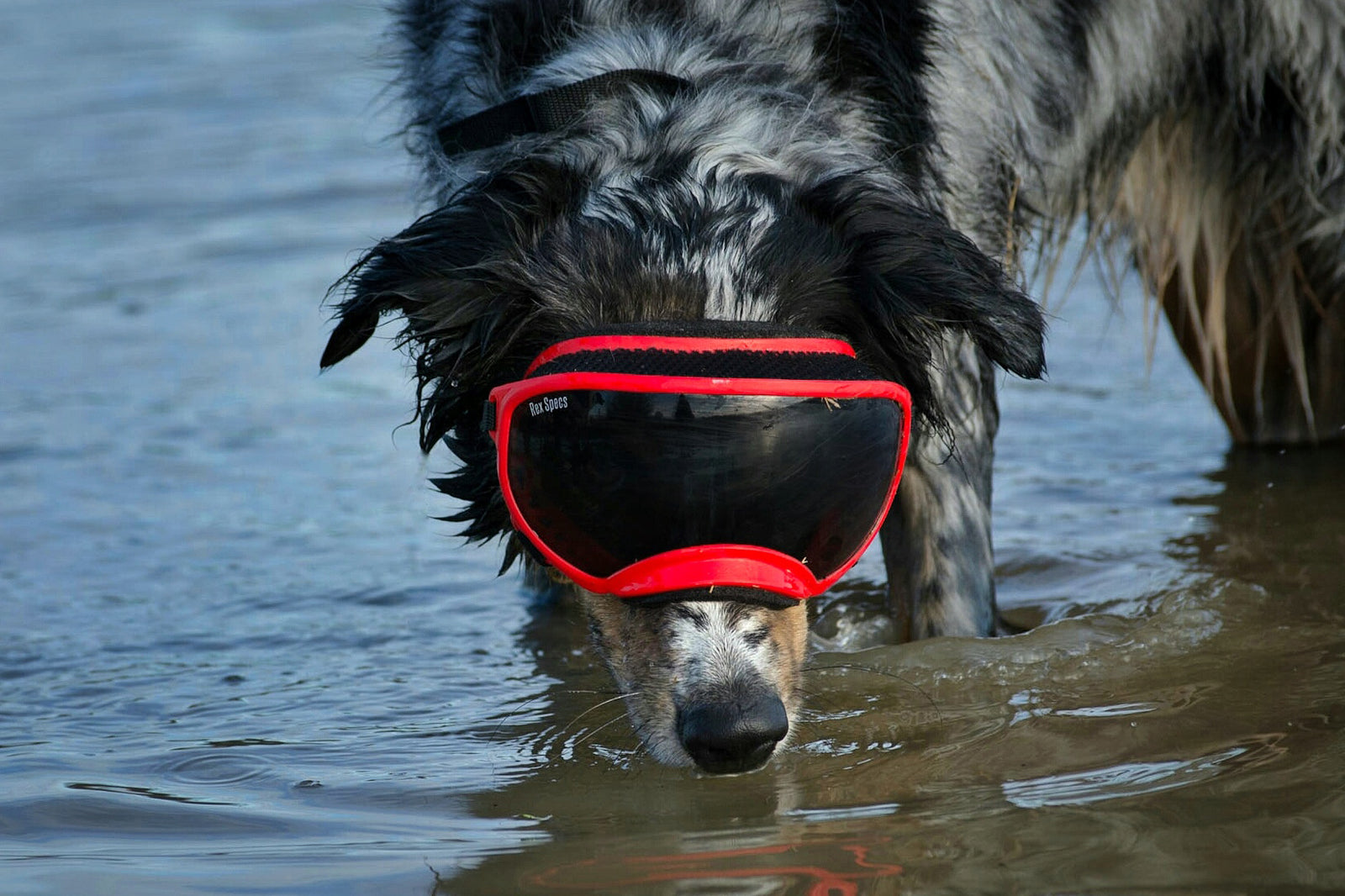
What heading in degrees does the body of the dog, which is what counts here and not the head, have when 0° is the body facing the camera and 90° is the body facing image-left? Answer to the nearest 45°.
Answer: approximately 45°
